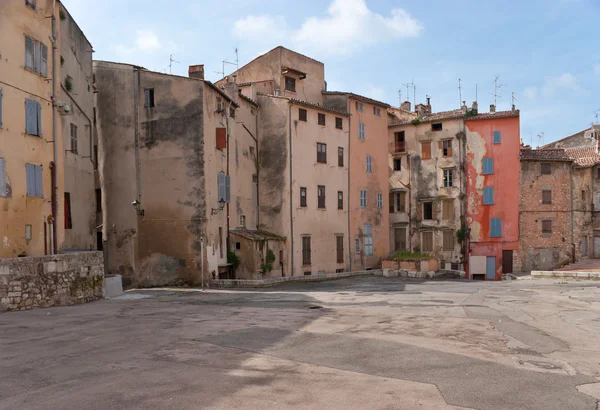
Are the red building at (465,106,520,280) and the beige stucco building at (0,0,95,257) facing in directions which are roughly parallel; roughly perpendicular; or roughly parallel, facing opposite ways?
roughly perpendicular

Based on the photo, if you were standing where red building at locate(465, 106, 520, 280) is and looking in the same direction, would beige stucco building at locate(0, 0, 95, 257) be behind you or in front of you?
in front

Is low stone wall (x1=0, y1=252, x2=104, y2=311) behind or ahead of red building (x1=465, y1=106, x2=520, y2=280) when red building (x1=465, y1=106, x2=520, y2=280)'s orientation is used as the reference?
ahead

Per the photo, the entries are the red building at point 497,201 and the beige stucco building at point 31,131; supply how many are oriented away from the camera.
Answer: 0

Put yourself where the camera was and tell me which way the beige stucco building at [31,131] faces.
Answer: facing the viewer and to the right of the viewer

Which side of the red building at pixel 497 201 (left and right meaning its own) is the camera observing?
front
